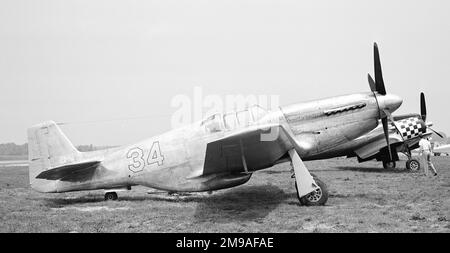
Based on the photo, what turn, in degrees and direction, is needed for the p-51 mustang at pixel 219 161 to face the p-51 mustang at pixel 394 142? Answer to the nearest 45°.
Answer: approximately 45° to its left

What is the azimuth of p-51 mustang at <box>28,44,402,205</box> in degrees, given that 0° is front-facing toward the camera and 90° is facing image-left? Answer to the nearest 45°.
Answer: approximately 270°
